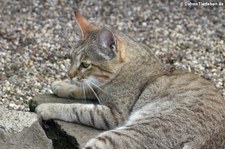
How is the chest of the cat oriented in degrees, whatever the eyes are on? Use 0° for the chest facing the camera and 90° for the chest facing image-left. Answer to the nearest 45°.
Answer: approximately 90°
